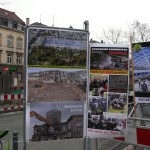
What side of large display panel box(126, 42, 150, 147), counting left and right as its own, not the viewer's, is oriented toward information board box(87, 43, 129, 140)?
right

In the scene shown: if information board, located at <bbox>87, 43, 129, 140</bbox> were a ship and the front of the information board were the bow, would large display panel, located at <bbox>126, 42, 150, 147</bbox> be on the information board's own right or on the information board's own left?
on the information board's own left

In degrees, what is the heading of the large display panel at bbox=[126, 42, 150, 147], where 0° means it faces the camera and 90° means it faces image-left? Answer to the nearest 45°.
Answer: approximately 0°

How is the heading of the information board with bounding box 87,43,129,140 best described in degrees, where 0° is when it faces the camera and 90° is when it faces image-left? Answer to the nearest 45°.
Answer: approximately 0°

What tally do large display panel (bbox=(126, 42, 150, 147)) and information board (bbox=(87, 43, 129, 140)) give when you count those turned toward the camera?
2

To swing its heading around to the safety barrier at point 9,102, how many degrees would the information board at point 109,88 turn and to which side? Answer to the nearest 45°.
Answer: approximately 135° to its right

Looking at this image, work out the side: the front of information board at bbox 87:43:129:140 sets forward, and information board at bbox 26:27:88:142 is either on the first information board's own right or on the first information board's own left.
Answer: on the first information board's own right

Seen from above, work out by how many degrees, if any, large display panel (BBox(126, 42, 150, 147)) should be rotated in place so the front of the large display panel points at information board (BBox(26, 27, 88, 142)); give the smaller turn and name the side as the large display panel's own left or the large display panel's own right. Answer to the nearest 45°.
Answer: approximately 90° to the large display panel's own right
